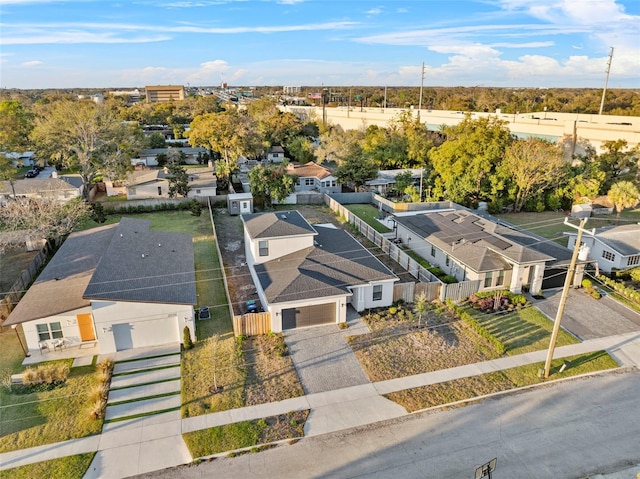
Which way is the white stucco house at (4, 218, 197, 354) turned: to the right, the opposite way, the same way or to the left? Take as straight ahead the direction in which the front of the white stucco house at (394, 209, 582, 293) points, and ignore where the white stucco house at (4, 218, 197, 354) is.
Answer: the same way

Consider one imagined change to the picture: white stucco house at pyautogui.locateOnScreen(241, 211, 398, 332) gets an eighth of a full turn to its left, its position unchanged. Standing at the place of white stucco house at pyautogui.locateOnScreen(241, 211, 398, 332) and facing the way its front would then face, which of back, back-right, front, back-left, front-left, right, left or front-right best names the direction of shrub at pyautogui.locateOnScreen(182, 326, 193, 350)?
right

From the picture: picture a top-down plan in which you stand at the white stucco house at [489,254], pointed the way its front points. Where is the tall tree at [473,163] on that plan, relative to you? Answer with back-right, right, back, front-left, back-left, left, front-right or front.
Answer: back-left

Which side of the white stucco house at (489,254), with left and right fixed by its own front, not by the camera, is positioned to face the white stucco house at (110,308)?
right

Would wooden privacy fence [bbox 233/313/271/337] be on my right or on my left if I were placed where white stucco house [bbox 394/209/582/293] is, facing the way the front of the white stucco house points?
on my right

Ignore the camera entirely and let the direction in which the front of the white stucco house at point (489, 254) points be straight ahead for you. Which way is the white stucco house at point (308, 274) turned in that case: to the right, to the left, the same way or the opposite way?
the same way

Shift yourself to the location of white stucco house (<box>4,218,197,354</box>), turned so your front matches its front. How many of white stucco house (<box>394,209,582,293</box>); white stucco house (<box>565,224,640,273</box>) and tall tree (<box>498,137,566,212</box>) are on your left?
3

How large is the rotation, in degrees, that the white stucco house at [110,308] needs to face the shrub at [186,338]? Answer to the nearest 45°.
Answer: approximately 45° to its left

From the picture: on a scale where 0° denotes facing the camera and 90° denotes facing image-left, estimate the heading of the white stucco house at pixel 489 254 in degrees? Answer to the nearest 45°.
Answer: approximately 315°

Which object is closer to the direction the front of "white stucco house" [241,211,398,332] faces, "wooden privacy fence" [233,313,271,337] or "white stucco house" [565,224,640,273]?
the wooden privacy fence

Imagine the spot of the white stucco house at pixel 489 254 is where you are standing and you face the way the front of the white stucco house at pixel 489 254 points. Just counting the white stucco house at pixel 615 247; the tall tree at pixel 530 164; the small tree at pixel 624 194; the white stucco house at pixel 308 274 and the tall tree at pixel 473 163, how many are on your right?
1

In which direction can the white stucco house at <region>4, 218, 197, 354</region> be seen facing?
toward the camera

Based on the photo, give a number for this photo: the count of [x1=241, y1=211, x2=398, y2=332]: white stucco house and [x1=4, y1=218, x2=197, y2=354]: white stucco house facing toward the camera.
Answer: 2

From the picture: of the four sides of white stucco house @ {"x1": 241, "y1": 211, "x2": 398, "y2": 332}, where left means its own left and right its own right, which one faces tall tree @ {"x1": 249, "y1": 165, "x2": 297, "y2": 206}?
back

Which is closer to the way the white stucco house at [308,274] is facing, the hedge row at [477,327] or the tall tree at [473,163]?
the hedge row

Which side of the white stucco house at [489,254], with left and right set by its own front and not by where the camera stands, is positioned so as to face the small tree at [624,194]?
left

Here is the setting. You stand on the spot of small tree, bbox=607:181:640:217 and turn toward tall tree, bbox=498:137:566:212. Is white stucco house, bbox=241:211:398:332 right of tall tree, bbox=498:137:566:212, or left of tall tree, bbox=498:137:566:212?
left

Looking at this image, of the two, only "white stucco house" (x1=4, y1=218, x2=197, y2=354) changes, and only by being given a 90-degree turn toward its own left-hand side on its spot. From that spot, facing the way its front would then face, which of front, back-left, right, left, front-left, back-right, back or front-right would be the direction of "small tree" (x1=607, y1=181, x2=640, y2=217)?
front

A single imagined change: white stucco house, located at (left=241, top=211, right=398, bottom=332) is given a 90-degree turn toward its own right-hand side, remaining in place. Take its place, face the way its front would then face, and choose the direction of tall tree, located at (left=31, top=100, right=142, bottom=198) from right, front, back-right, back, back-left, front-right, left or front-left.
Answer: front-right

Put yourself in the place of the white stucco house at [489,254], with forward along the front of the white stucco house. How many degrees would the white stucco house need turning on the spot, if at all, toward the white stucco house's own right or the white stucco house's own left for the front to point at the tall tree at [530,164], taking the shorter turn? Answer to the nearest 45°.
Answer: approximately 135° to the white stucco house's own left
